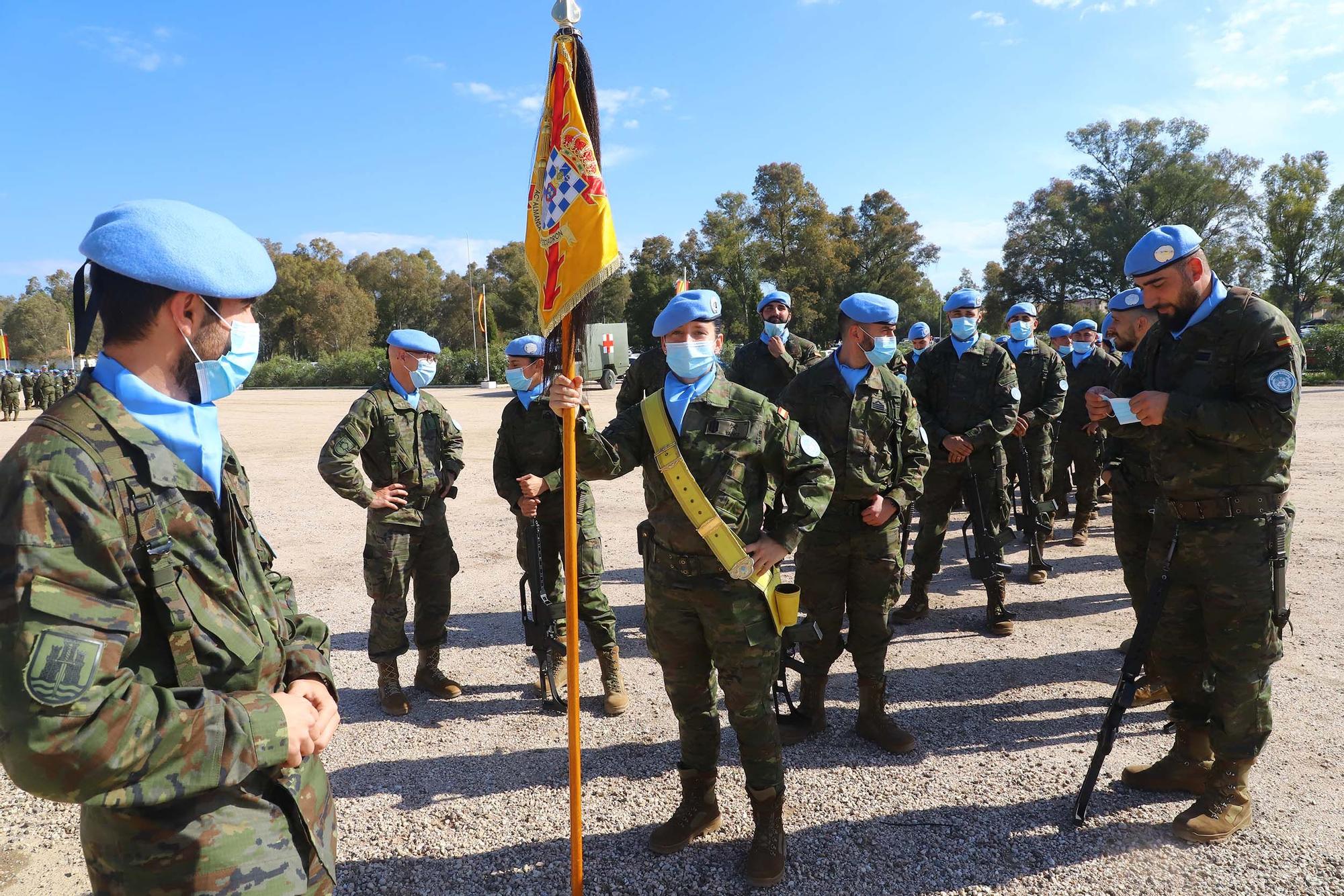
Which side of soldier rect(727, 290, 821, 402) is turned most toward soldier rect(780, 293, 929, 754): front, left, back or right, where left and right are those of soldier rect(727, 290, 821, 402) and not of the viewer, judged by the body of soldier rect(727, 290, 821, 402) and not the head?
front

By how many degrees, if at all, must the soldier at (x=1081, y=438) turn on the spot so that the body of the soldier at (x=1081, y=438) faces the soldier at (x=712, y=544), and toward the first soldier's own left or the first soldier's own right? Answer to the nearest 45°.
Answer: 0° — they already face them

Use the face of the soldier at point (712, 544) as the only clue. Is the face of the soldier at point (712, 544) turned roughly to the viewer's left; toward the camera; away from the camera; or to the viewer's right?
toward the camera

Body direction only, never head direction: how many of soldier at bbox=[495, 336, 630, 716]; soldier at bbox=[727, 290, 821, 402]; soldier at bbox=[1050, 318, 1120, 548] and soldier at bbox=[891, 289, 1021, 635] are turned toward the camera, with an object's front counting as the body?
4

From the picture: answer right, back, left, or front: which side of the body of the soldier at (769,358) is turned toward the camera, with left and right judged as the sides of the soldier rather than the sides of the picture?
front

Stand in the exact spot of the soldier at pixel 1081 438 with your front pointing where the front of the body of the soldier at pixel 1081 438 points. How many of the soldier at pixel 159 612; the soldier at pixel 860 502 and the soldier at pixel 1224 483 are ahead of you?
3

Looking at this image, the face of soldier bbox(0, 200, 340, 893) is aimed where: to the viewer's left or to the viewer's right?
to the viewer's right

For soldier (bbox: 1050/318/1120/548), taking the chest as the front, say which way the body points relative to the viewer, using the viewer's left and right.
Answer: facing the viewer

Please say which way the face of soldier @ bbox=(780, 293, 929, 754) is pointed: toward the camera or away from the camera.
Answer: toward the camera

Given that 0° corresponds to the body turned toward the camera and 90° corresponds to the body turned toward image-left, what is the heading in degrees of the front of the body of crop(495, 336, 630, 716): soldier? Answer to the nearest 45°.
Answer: approximately 0°

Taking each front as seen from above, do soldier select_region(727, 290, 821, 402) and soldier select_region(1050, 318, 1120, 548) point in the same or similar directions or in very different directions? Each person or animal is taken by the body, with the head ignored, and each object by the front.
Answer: same or similar directions

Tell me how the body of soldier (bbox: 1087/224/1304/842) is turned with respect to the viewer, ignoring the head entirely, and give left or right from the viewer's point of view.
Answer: facing the viewer and to the left of the viewer
